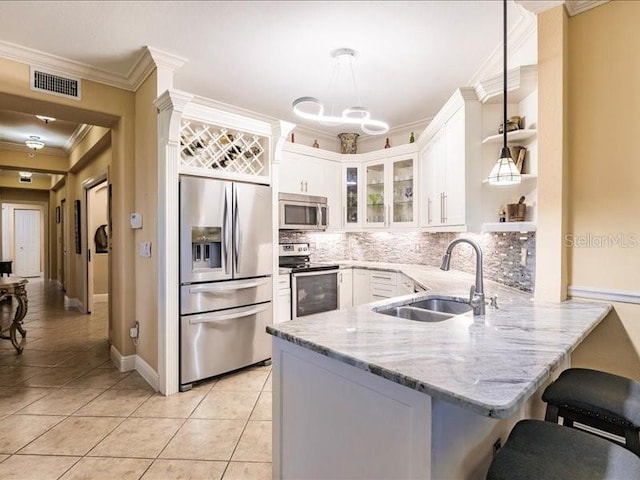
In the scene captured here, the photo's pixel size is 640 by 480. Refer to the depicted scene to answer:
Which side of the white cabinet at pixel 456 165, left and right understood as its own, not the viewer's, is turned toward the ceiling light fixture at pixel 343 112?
front

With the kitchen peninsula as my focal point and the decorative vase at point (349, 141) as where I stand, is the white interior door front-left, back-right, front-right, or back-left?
back-right

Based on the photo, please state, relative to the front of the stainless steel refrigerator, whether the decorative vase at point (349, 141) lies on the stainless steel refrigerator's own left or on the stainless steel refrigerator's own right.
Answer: on the stainless steel refrigerator's own left

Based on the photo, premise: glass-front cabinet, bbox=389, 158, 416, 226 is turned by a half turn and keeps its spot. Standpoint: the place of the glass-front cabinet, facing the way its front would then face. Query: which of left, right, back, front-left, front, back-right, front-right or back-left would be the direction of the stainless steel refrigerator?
back-left

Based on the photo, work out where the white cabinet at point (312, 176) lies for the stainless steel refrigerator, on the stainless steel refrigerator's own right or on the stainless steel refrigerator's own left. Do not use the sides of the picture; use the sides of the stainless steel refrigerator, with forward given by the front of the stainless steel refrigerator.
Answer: on the stainless steel refrigerator's own left

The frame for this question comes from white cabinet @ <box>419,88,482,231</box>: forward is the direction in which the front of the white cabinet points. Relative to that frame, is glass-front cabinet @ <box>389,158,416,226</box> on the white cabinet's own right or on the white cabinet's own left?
on the white cabinet's own right

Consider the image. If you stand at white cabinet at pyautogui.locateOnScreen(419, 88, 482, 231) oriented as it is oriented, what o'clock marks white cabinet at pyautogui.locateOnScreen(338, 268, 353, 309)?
white cabinet at pyautogui.locateOnScreen(338, 268, 353, 309) is roughly at 3 o'clock from white cabinet at pyautogui.locateOnScreen(419, 88, 482, 231).

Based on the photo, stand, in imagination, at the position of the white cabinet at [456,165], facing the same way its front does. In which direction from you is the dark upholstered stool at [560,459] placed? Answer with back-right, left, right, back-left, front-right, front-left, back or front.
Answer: front-left

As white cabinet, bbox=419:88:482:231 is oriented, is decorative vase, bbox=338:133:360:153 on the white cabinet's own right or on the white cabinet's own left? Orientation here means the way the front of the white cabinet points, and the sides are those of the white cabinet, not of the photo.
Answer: on the white cabinet's own right

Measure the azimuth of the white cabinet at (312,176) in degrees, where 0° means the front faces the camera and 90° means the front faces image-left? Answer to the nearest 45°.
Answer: approximately 315°

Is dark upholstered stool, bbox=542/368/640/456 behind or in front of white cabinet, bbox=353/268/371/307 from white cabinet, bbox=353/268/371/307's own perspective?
in front
